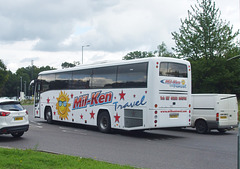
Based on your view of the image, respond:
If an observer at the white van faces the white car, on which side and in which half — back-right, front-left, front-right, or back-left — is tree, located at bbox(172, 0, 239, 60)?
back-right
